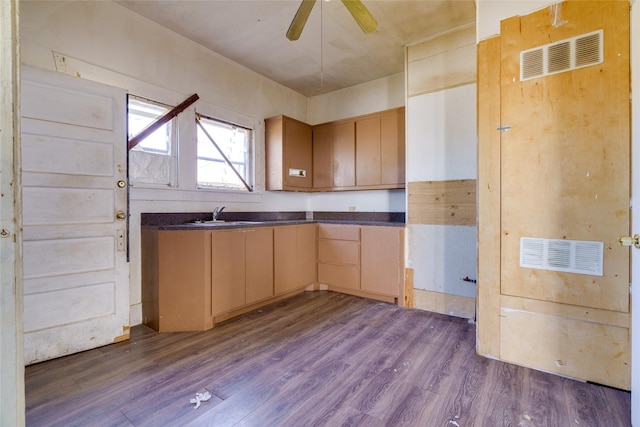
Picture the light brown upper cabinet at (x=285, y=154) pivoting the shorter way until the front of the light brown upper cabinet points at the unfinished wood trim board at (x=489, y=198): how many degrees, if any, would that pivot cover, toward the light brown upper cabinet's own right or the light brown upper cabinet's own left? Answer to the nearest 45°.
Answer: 0° — it already faces it

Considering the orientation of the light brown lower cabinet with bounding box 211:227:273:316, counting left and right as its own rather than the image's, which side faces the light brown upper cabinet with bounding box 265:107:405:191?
left

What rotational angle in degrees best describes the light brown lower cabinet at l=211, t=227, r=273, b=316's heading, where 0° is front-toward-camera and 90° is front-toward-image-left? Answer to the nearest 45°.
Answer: approximately 315°

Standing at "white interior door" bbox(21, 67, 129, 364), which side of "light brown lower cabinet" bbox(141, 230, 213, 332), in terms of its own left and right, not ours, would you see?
right

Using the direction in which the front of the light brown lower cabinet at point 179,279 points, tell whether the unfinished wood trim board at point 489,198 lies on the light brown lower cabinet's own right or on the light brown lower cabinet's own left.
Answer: on the light brown lower cabinet's own left
